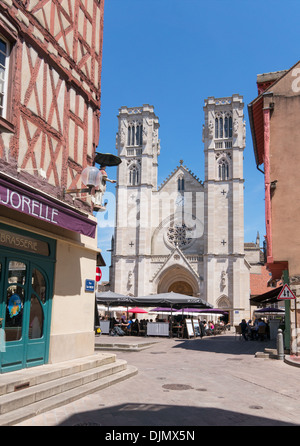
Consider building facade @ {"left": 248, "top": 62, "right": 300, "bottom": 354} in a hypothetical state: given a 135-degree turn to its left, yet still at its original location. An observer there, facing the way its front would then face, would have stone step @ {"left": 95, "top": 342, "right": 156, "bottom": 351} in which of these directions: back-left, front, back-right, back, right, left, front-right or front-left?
back-right

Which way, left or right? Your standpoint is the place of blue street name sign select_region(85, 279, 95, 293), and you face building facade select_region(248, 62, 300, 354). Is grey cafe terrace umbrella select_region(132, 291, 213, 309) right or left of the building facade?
left

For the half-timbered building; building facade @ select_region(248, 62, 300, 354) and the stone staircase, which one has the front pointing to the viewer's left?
the building facade

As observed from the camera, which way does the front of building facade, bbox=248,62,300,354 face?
facing to the left of the viewer

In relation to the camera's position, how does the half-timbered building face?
facing the viewer and to the right of the viewer

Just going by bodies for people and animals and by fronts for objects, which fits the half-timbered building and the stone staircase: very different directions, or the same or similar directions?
same or similar directions

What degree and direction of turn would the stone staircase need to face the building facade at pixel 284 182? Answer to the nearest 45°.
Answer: approximately 90° to its left

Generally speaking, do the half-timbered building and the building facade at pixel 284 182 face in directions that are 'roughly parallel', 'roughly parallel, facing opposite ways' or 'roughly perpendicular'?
roughly parallel, facing opposite ways

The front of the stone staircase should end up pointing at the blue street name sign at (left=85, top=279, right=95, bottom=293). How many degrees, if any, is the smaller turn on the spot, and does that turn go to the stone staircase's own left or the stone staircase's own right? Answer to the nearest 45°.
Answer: approximately 135° to the stone staircase's own left

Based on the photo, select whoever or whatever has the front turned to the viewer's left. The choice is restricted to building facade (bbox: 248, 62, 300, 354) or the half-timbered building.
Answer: the building facade

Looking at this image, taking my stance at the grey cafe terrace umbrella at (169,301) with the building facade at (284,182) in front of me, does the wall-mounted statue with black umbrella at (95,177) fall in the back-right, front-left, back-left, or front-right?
front-right

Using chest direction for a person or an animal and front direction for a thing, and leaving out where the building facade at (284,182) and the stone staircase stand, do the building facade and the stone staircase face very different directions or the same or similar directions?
very different directions

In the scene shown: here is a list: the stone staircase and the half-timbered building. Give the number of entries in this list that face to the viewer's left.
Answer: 0

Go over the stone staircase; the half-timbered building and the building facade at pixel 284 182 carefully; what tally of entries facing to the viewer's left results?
1

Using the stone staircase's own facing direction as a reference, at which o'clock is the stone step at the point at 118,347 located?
The stone step is roughly at 8 o'clock from the stone staircase.
